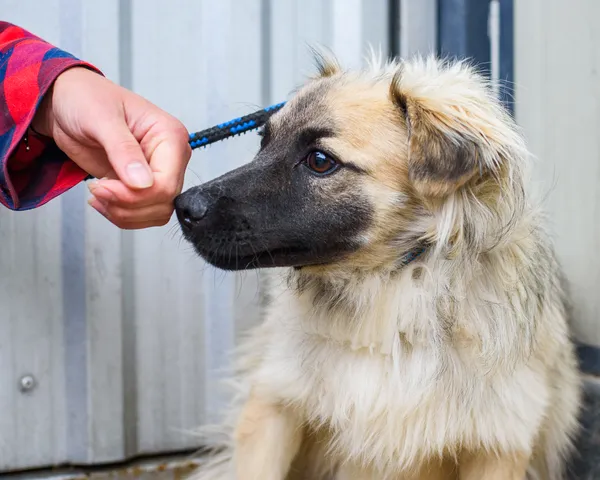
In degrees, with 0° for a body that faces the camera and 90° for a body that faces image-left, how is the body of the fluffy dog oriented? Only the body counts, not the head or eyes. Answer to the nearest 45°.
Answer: approximately 45°

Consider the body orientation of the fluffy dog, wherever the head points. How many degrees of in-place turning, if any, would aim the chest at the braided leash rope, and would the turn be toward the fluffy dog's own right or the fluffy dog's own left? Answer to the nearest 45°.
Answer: approximately 45° to the fluffy dog's own right
